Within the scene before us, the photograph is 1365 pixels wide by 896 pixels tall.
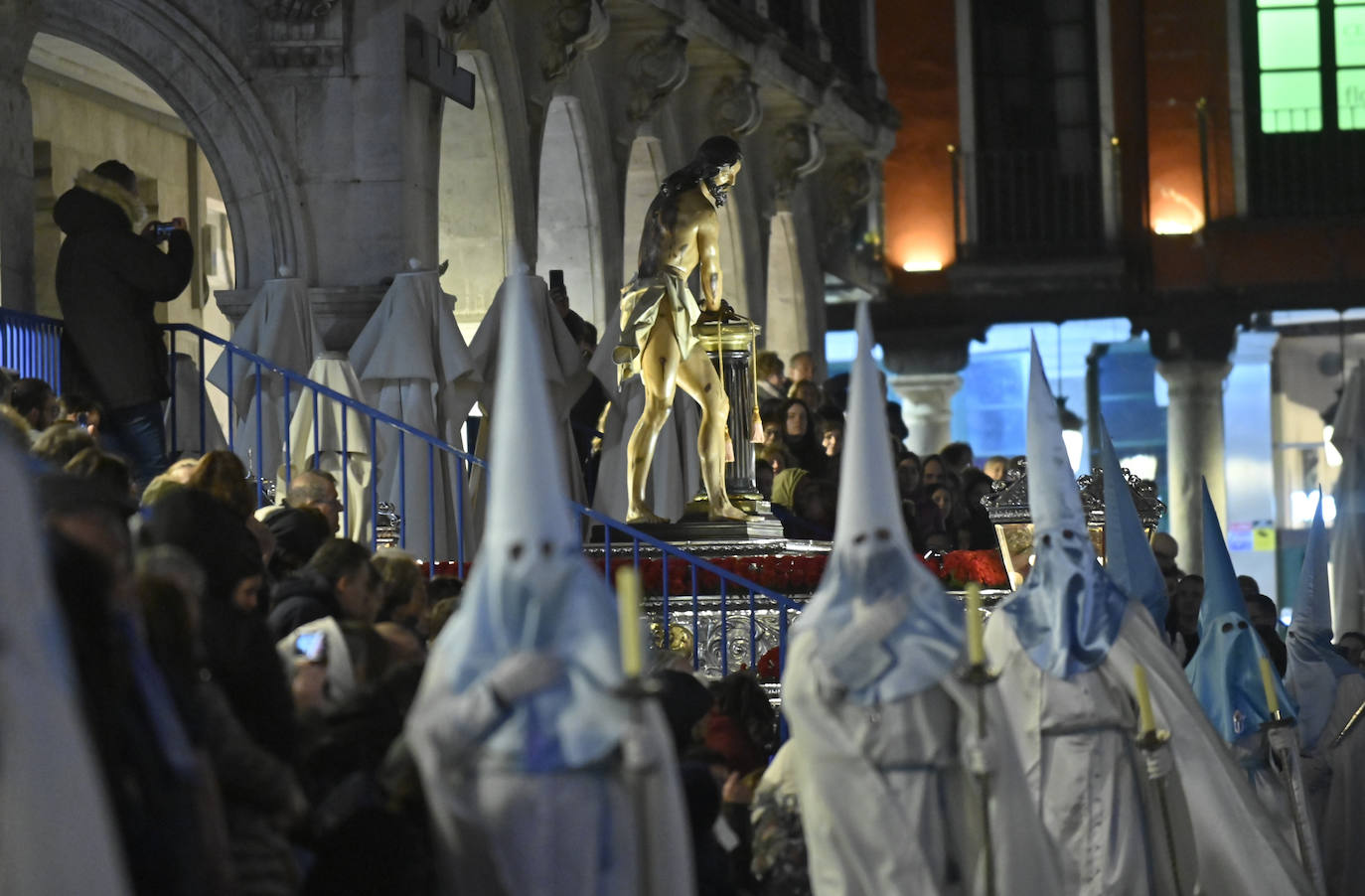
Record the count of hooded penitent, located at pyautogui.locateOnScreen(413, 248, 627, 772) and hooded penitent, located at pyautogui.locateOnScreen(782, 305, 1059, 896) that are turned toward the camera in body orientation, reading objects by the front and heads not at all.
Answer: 2

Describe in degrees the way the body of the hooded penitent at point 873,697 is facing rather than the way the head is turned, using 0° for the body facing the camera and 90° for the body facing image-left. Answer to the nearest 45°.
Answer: approximately 0°

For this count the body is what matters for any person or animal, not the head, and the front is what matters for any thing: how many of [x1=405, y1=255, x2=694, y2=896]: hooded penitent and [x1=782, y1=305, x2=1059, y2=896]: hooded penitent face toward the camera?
2

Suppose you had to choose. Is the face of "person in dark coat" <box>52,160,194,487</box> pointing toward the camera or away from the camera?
away from the camera

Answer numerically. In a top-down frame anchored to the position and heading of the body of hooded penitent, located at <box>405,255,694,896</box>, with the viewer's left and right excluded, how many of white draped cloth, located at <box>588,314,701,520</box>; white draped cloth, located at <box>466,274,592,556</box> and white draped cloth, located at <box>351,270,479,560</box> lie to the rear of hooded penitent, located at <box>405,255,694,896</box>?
3

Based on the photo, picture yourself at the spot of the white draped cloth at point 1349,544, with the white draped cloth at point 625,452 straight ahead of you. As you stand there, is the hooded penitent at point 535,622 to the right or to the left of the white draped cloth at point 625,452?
left

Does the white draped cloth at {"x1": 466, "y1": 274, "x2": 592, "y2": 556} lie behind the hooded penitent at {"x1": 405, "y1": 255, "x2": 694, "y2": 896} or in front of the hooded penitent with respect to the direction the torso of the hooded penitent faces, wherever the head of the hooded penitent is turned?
behind

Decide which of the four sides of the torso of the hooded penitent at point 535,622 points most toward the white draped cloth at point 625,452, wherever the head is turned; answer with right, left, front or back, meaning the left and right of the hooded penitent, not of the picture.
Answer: back

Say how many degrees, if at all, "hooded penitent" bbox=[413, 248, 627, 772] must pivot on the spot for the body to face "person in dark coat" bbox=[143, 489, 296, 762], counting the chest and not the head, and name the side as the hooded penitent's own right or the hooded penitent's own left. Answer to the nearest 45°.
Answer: approximately 90° to the hooded penitent's own right

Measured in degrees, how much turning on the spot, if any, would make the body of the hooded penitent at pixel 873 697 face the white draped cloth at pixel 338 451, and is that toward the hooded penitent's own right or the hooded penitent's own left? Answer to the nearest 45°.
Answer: approximately 135° to the hooded penitent's own right

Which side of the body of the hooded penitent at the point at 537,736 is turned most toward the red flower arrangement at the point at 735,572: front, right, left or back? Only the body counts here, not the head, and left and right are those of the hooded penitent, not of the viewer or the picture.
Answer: back

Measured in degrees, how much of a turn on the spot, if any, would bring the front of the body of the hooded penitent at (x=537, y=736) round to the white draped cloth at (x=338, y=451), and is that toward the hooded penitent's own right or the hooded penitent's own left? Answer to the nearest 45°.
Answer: approximately 180°

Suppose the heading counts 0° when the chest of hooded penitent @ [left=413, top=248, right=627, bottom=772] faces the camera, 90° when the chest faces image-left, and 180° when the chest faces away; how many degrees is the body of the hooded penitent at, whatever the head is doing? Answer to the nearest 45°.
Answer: approximately 0°
